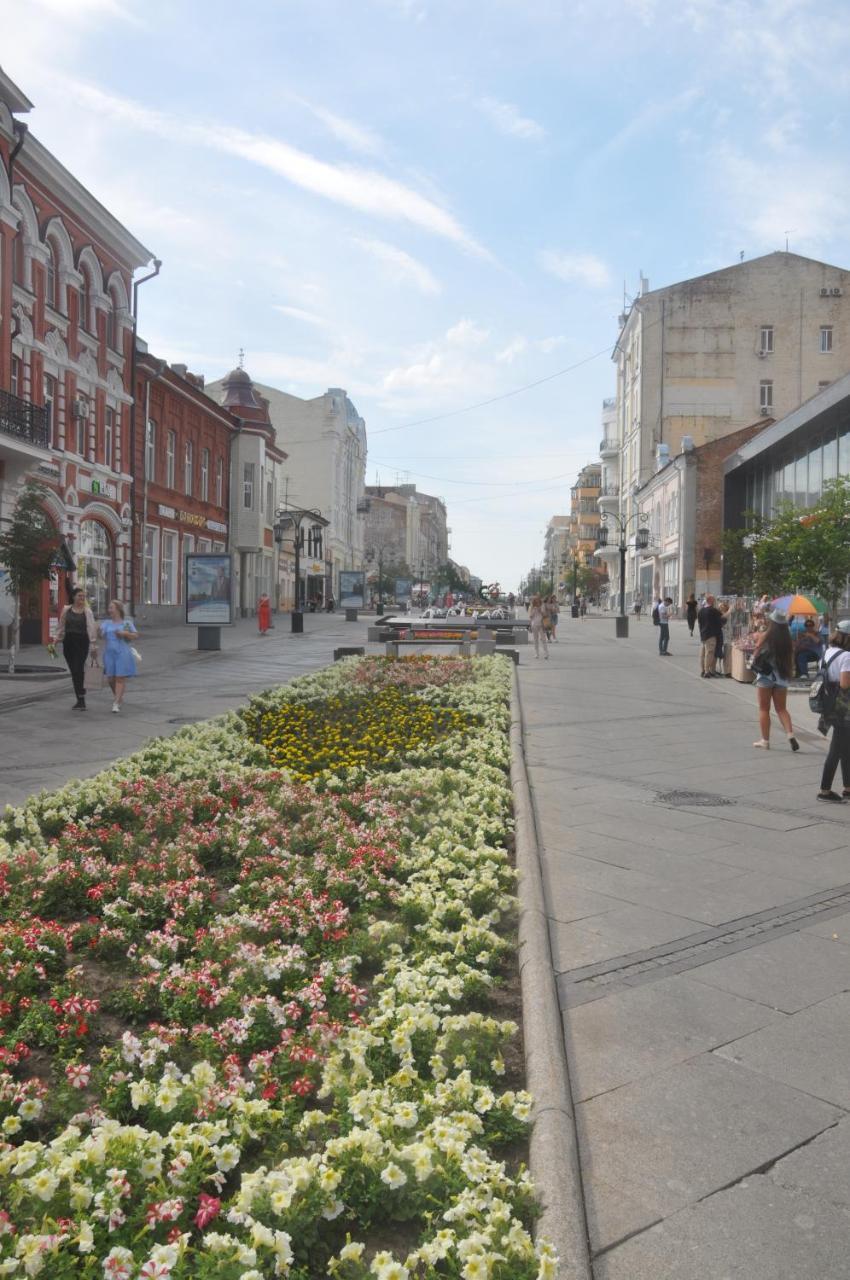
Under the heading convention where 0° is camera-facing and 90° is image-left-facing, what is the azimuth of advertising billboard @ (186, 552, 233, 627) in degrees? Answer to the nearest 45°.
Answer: approximately 0°

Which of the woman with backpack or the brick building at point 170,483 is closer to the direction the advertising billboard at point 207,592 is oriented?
the woman with backpack

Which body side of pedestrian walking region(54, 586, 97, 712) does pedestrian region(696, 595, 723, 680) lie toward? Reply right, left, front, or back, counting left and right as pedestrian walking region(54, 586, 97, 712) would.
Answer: left

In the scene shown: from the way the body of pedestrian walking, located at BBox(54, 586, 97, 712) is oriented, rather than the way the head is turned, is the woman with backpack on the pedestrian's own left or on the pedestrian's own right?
on the pedestrian's own left

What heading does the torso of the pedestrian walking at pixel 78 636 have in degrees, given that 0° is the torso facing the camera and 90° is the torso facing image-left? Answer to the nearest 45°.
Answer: approximately 0°

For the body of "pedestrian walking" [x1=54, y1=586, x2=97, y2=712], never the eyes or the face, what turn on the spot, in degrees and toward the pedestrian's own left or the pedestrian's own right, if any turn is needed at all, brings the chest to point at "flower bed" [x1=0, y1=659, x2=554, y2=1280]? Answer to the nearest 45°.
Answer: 0° — they already face it
